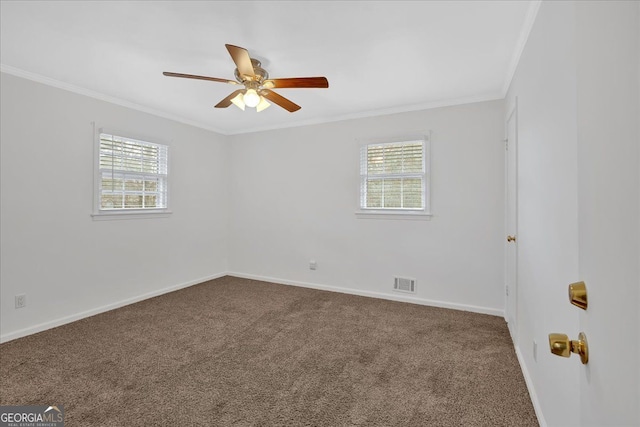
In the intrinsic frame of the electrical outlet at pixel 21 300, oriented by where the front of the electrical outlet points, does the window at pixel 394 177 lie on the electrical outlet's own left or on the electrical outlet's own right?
on the electrical outlet's own left

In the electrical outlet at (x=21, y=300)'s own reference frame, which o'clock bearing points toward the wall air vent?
The wall air vent is roughly at 10 o'clock from the electrical outlet.

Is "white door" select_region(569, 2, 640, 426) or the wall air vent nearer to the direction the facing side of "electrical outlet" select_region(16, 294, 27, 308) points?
the white door

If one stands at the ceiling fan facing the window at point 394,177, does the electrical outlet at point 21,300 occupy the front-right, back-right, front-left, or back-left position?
back-left

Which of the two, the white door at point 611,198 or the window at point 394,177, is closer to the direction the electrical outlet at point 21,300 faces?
the white door

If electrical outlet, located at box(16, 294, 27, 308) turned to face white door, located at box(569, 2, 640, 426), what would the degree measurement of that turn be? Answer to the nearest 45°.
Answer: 0° — it already faces it
